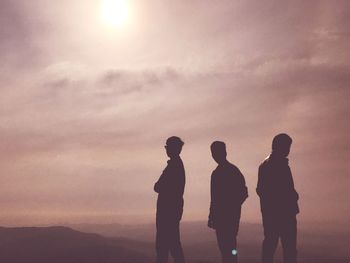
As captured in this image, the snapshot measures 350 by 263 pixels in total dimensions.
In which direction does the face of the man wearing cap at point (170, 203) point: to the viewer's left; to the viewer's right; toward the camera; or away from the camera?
to the viewer's left

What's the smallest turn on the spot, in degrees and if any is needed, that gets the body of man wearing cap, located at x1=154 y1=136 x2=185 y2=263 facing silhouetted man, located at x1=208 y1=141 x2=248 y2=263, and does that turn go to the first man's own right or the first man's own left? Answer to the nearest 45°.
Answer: approximately 180°

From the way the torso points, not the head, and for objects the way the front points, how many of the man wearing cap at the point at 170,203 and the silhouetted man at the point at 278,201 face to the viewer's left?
1

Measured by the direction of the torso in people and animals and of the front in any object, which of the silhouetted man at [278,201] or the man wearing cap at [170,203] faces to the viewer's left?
the man wearing cap

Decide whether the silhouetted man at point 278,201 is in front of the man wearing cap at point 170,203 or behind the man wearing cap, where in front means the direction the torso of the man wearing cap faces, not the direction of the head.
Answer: behind

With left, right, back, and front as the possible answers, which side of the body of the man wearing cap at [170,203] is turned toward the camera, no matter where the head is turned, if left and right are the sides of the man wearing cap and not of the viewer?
left
